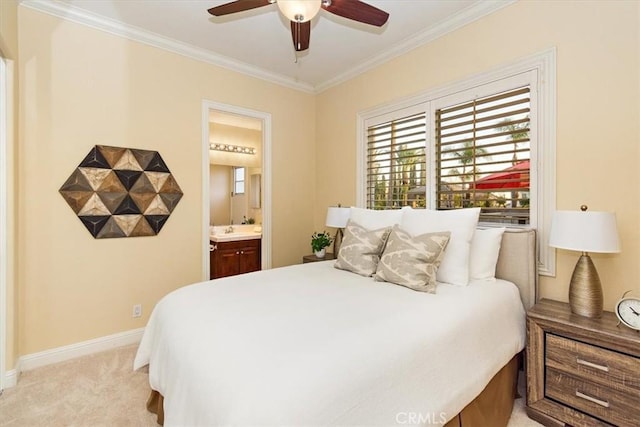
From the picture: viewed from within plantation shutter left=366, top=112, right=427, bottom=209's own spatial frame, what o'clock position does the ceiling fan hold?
The ceiling fan is roughly at 11 o'clock from the plantation shutter.

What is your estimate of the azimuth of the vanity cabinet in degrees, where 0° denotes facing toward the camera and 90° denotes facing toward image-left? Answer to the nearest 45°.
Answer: approximately 315°

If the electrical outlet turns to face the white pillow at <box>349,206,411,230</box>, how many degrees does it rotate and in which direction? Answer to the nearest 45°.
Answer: approximately 45° to its left

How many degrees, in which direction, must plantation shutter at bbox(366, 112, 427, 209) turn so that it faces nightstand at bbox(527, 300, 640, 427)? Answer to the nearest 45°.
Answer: approximately 90° to its left

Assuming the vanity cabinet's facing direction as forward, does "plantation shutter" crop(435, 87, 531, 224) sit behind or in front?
in front

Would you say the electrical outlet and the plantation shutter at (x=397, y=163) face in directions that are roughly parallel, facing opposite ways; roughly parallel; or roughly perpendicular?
roughly perpendicular

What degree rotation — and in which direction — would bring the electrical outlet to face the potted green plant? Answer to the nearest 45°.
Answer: approximately 90° to its left

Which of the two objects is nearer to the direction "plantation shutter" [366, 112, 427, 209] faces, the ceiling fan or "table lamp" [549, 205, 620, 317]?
the ceiling fan

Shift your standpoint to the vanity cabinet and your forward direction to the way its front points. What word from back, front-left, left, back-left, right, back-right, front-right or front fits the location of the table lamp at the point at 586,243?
front

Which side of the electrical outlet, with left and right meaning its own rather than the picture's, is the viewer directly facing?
front

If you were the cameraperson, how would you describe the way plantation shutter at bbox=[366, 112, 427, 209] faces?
facing the viewer and to the left of the viewer

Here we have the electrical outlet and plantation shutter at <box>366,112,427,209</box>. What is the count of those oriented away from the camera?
0

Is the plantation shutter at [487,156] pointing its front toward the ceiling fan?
yes
